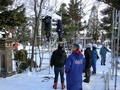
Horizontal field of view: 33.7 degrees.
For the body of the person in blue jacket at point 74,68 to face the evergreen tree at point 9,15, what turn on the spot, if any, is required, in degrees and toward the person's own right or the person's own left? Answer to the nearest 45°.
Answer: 0° — they already face it

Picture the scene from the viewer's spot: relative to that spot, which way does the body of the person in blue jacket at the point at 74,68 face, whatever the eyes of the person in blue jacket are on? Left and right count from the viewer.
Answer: facing away from the viewer and to the left of the viewer
